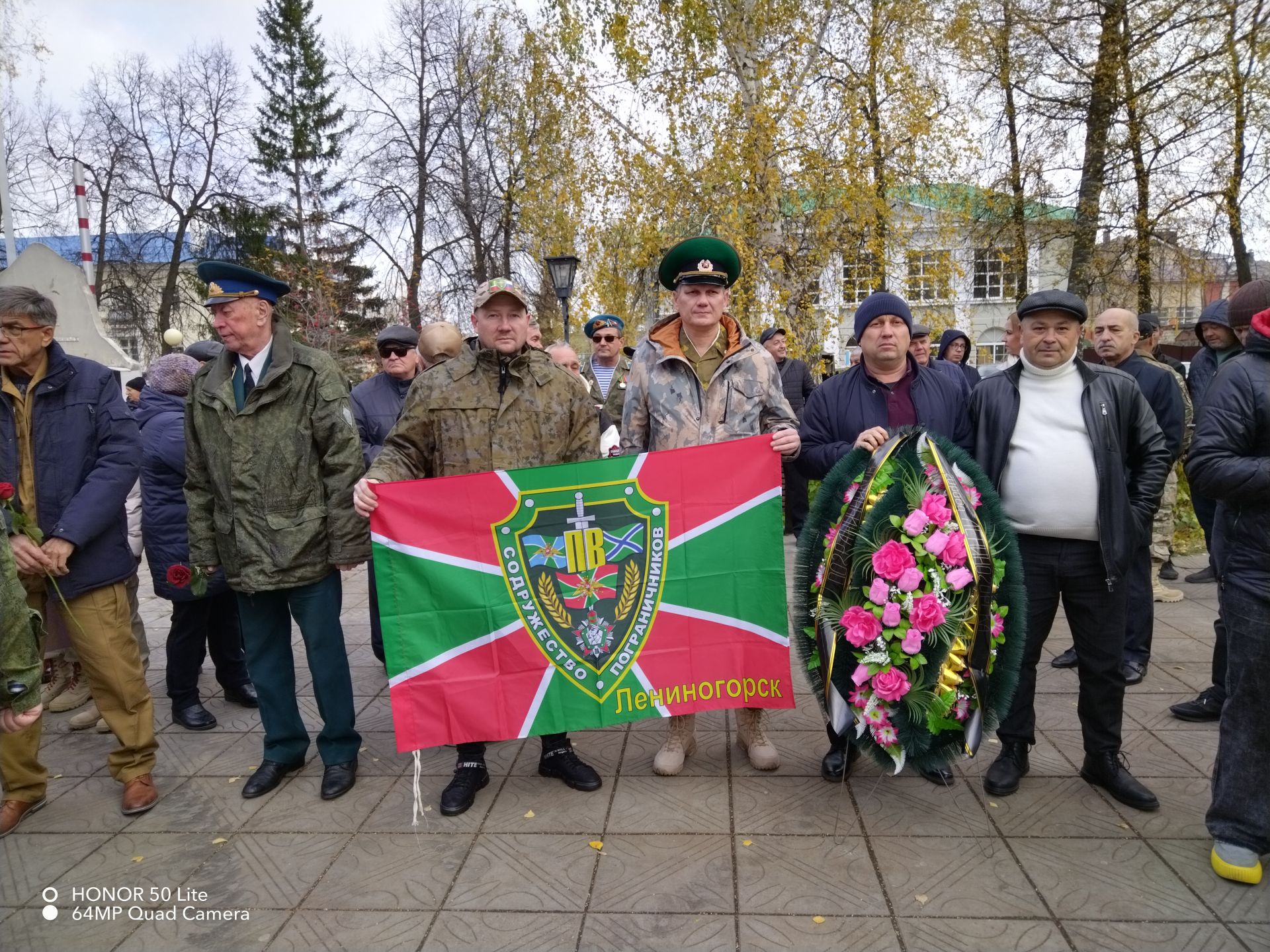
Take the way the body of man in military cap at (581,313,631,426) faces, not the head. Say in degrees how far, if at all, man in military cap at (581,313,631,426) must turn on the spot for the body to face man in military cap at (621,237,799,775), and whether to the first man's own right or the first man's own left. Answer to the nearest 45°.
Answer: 0° — they already face them

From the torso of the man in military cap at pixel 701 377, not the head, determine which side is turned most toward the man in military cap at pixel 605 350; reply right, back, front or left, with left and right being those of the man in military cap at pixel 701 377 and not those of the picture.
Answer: back

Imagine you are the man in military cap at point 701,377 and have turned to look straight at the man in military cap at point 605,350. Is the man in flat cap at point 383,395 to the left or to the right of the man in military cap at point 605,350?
left

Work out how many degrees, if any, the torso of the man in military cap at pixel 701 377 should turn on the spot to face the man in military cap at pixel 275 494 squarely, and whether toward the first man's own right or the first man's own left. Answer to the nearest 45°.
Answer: approximately 90° to the first man's own right

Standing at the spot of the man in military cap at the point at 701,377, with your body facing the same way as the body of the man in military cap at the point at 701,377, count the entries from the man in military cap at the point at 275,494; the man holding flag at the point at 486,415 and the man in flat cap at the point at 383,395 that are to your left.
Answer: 0

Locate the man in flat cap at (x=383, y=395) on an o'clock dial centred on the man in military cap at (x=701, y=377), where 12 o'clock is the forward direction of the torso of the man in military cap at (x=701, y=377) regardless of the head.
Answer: the man in flat cap at (x=383, y=395) is roughly at 4 o'clock from the man in military cap at (x=701, y=377).

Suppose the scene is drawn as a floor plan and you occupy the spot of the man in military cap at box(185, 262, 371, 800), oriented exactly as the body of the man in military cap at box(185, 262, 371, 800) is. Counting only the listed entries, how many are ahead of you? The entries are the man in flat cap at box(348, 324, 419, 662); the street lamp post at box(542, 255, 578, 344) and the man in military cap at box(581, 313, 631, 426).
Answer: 0

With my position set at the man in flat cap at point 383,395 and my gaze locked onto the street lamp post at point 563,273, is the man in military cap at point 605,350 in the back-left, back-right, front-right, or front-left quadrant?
front-right

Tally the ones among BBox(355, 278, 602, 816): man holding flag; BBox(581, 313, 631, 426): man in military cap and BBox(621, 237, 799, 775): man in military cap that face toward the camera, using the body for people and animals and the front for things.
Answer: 3

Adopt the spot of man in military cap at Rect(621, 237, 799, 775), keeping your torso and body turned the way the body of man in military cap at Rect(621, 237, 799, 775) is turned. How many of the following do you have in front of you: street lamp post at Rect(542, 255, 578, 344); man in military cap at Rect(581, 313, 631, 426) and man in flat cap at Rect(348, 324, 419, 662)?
0

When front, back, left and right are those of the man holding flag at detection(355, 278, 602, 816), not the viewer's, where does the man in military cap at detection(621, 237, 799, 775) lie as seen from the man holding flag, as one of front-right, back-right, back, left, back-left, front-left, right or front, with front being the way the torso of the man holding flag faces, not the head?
left

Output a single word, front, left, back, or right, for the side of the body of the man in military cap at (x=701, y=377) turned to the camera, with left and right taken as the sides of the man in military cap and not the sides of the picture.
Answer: front

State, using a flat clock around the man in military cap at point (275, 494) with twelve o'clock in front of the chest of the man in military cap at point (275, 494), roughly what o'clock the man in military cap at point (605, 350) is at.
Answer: the man in military cap at point (605, 350) is roughly at 6 o'clock from the man in military cap at point (275, 494).

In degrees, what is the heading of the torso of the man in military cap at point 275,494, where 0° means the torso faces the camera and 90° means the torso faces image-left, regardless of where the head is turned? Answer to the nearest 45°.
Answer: approximately 45°

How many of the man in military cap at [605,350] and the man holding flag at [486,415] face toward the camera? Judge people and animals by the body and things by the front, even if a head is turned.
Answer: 2

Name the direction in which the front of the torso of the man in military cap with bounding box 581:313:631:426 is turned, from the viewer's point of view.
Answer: toward the camera

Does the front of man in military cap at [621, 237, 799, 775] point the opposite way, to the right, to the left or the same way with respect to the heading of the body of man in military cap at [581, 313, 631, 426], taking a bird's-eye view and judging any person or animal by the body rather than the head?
the same way

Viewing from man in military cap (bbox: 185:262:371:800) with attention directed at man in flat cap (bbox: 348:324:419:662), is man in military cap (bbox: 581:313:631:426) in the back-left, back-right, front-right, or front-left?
front-right

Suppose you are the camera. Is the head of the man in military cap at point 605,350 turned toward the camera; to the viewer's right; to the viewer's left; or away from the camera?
toward the camera

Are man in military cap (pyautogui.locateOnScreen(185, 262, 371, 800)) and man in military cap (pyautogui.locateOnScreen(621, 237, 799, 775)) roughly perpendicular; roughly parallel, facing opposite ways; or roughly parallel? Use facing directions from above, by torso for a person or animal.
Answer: roughly parallel
